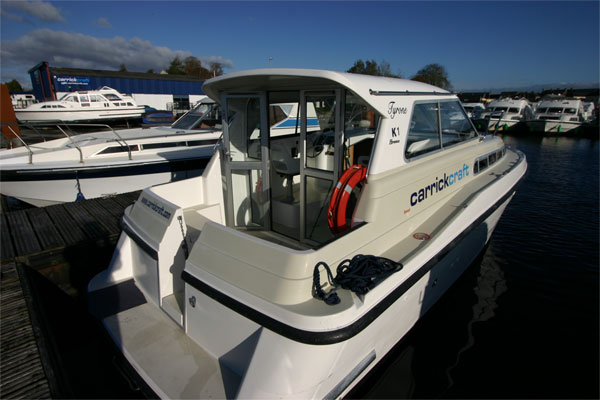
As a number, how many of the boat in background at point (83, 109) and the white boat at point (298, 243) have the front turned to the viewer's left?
1

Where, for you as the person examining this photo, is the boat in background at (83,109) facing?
facing to the left of the viewer

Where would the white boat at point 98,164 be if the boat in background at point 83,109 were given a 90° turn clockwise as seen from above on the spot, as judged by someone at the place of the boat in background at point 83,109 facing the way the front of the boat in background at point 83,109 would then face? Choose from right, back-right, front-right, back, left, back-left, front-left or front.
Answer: back

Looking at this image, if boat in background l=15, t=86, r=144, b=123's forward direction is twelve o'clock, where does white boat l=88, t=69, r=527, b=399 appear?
The white boat is roughly at 9 o'clock from the boat in background.

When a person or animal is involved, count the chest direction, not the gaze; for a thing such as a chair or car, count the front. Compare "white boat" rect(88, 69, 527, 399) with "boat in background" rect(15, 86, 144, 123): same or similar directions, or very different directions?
very different directions

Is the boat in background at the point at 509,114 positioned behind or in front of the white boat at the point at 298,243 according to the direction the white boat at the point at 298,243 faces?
in front

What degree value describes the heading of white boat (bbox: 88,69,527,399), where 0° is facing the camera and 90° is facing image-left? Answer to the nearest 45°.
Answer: approximately 225°

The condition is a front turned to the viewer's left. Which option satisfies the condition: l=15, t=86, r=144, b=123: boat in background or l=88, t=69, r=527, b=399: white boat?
the boat in background

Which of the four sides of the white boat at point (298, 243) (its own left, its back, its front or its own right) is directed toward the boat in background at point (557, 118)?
front

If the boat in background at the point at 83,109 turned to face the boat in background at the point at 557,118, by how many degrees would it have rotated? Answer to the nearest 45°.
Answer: approximately 180°
